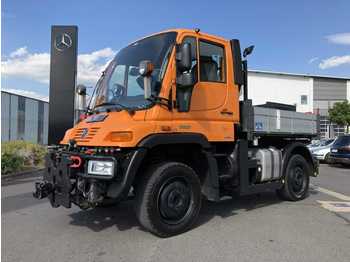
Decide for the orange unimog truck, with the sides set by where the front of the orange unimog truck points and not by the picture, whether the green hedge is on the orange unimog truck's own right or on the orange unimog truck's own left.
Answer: on the orange unimog truck's own right

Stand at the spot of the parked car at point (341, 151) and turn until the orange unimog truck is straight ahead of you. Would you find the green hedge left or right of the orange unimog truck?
right

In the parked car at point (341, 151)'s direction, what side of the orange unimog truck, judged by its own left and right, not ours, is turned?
back

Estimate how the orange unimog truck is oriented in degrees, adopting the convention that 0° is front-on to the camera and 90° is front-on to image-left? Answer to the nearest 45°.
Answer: approximately 45°

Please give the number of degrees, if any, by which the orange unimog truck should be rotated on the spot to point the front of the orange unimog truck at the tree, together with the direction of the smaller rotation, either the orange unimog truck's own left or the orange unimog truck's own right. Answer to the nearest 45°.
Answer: approximately 180°
